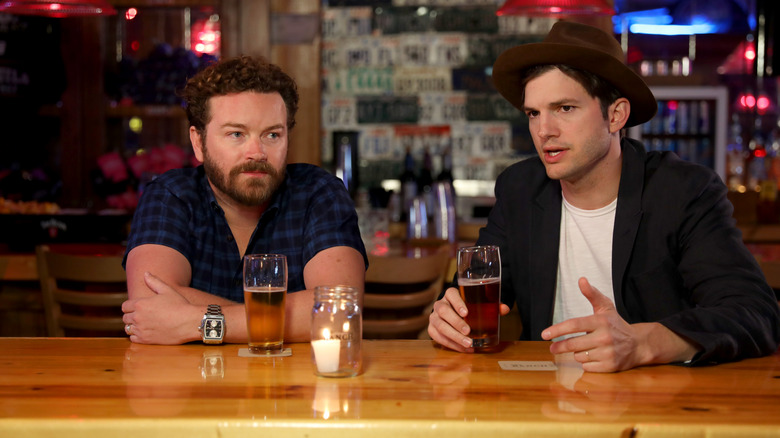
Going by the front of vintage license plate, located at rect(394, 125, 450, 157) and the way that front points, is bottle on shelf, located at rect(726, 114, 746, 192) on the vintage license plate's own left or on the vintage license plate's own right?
on the vintage license plate's own left

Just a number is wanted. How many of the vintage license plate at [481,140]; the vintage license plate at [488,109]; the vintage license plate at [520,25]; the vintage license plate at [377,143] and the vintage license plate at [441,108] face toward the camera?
5

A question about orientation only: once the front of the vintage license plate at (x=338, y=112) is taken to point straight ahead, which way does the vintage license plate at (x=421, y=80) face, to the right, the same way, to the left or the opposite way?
the same way

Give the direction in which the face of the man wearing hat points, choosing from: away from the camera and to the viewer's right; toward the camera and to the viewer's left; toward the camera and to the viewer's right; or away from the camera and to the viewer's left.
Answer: toward the camera and to the viewer's left

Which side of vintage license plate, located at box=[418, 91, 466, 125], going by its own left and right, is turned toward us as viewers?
front

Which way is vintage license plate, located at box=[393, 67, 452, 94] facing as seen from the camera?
toward the camera

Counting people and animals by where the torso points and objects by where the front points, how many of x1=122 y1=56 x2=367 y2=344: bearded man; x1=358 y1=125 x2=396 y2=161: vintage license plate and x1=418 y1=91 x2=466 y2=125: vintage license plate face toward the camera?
3

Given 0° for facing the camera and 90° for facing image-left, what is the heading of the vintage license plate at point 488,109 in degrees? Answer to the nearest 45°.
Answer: approximately 0°

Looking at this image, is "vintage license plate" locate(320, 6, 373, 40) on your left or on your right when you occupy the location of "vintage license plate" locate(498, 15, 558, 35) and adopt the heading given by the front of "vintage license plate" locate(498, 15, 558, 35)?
on your right

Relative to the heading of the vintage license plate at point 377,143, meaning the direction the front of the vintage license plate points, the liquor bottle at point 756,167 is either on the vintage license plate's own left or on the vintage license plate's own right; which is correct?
on the vintage license plate's own left

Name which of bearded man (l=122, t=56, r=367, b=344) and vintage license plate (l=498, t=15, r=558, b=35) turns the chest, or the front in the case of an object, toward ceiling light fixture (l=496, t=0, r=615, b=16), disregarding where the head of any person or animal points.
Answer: the vintage license plate

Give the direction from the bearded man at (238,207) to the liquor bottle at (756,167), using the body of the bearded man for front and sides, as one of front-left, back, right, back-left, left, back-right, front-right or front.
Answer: back-left

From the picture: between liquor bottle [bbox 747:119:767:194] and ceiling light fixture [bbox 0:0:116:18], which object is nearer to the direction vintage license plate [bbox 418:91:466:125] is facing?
the ceiling light fixture

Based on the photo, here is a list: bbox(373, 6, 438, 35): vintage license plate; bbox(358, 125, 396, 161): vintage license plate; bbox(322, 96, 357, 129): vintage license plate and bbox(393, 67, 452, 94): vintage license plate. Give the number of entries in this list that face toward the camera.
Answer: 4

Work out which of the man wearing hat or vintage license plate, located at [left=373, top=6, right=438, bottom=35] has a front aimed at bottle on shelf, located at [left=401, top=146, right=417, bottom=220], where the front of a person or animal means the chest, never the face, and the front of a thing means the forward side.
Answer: the vintage license plate

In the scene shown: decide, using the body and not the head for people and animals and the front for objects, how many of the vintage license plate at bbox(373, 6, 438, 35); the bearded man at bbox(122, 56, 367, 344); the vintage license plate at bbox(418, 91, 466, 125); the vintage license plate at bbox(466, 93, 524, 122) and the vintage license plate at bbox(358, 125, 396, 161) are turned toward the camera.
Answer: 5

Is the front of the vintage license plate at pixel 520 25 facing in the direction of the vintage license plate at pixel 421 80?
no

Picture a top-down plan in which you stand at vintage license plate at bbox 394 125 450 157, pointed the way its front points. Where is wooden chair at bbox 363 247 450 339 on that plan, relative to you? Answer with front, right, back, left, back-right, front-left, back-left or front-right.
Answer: front

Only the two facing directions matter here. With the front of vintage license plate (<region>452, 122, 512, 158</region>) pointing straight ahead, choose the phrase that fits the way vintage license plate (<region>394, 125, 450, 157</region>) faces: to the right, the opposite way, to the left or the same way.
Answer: the same way

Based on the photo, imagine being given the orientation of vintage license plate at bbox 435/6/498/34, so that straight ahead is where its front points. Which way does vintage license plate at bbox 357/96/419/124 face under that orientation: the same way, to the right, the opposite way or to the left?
the same way
